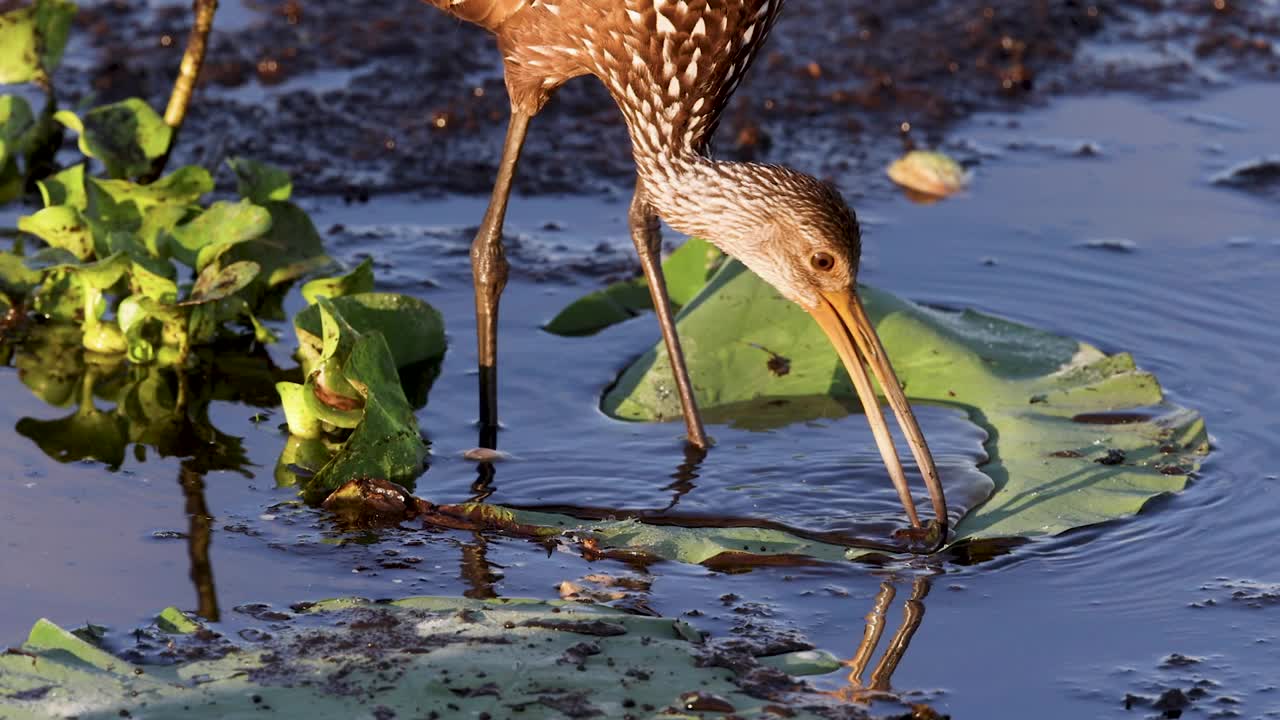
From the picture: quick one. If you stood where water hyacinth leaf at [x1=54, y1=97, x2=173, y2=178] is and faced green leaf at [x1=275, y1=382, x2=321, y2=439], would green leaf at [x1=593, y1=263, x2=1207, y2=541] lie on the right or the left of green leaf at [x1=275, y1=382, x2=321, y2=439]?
left

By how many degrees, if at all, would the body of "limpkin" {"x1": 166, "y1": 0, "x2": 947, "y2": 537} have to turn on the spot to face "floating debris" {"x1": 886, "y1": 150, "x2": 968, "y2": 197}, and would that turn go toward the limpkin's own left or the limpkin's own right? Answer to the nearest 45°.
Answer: approximately 45° to the limpkin's own left

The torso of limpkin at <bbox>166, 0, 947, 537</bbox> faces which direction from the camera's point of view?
to the viewer's right

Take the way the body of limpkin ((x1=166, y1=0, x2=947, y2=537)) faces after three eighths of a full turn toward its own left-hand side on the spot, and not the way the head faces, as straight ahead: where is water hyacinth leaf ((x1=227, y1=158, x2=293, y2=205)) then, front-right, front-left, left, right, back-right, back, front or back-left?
front

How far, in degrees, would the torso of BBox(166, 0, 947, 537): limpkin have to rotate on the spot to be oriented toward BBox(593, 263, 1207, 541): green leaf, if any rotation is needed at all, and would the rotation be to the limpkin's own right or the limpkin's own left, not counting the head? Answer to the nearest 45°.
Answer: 0° — it already faces it

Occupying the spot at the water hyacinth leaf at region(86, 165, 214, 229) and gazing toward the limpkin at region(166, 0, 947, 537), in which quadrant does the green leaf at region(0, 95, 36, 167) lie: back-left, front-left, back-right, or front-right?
back-left

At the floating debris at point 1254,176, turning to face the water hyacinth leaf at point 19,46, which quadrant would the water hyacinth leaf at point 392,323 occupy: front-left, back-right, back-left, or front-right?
front-left

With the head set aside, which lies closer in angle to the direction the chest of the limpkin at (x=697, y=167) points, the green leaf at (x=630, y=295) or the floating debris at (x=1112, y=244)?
the floating debris

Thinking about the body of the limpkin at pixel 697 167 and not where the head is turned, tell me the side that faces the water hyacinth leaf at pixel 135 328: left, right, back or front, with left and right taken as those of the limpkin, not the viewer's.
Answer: back

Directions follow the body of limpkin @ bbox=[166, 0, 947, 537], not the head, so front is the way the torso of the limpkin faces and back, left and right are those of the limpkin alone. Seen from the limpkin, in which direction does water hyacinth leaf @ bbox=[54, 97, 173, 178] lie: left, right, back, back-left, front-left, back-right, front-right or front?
back-left

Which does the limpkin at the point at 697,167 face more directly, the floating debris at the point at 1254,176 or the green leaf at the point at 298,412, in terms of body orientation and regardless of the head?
the floating debris

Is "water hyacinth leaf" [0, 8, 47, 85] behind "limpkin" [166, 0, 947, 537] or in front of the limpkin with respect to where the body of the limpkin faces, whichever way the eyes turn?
behind
